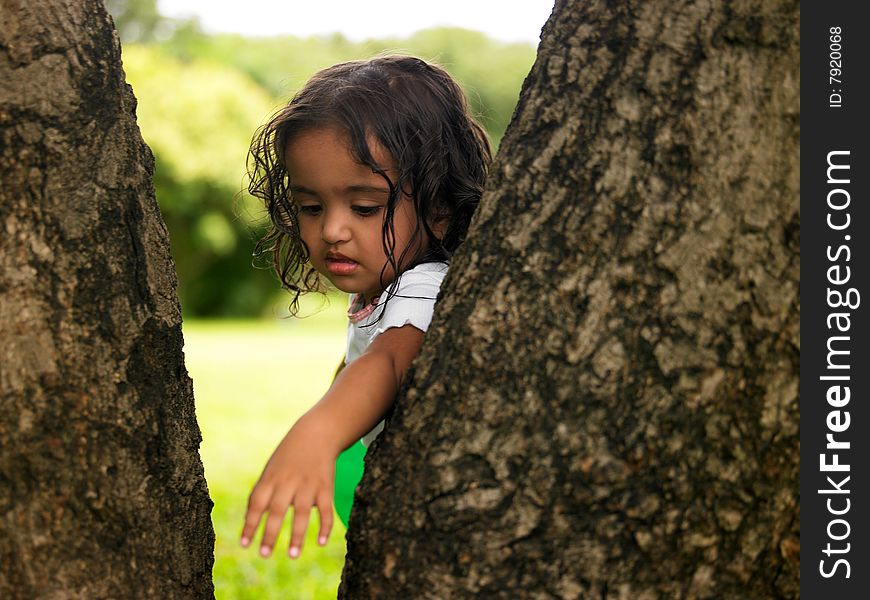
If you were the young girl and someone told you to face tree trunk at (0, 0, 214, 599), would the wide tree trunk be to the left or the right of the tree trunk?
left

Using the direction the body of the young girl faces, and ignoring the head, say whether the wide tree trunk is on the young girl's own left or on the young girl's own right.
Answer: on the young girl's own left

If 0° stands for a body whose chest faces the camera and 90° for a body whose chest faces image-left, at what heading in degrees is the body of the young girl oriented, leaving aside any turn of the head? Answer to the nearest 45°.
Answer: approximately 45°
